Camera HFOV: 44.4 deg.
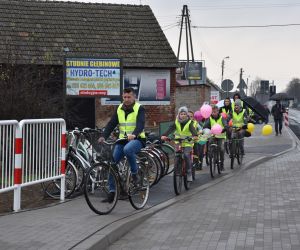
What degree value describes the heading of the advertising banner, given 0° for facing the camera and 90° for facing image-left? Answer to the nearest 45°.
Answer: approximately 0°

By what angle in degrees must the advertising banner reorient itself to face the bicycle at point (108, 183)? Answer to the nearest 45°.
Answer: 0° — it already faces it

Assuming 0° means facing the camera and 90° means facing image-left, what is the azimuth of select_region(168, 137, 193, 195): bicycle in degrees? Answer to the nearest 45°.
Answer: approximately 0°

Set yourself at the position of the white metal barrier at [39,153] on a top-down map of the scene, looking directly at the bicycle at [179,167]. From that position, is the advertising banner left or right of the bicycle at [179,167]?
left

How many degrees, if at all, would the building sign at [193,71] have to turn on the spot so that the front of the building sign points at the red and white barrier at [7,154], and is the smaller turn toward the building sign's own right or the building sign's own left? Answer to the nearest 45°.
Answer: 0° — it already faces it
